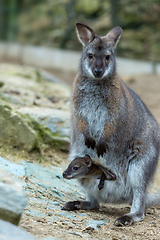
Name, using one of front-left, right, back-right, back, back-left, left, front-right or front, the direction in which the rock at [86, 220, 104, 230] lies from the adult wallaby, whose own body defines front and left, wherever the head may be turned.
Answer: front-left

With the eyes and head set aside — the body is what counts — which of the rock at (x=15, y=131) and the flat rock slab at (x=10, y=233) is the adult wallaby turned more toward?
the flat rock slab

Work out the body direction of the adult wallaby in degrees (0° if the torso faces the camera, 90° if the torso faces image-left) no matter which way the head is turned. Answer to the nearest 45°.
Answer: approximately 45°

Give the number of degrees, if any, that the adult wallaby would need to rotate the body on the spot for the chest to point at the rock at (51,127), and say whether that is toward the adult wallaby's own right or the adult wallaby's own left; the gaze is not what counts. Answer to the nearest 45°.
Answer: approximately 90° to the adult wallaby's own right

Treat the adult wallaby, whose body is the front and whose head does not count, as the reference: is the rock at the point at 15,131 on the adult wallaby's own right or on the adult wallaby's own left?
on the adult wallaby's own right
